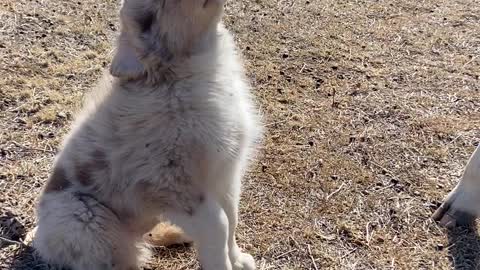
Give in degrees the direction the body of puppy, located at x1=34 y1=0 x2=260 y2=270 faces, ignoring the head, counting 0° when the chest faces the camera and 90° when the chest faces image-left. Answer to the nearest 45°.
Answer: approximately 270°
